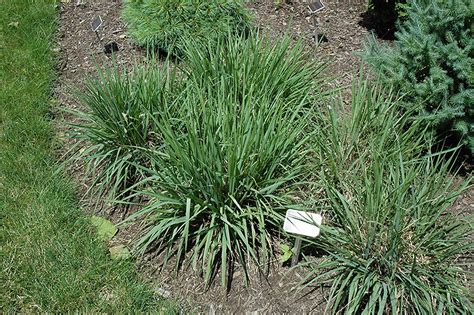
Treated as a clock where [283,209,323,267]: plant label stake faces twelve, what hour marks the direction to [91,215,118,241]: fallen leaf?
The fallen leaf is roughly at 3 o'clock from the plant label stake.

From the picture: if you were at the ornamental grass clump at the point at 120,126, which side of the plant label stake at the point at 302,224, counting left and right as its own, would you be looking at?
right

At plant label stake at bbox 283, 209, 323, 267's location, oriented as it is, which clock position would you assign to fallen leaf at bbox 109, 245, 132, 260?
The fallen leaf is roughly at 3 o'clock from the plant label stake.

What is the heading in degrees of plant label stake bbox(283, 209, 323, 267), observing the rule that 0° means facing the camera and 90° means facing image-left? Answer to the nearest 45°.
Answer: approximately 0°

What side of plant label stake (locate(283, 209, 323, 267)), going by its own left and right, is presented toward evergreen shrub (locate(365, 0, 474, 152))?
back

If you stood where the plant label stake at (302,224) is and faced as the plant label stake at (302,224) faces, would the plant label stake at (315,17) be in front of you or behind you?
behind

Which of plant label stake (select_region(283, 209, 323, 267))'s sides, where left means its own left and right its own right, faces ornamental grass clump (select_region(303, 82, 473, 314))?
left

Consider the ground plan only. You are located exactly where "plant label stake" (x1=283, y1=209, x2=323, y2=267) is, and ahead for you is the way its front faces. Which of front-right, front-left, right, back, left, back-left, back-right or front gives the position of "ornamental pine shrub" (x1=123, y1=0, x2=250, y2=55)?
back-right

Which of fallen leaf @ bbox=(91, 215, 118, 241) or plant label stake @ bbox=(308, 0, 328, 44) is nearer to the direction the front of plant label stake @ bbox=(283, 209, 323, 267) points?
the fallen leaf
